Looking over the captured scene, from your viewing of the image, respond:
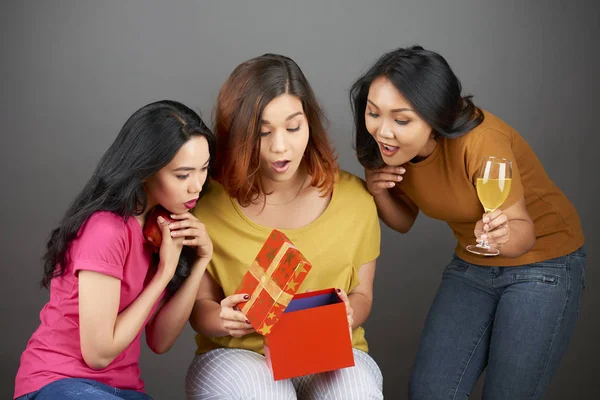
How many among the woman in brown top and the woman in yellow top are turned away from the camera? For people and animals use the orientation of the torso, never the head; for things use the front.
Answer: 0

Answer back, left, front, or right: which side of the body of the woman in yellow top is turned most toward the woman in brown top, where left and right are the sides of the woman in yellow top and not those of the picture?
left

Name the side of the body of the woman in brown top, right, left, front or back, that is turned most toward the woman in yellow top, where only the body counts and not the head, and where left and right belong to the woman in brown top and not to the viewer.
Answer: front

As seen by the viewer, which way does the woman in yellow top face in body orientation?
toward the camera

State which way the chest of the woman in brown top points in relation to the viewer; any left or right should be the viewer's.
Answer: facing the viewer and to the left of the viewer
